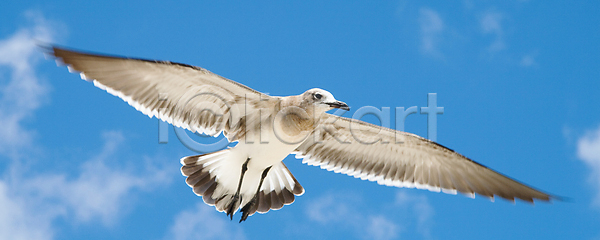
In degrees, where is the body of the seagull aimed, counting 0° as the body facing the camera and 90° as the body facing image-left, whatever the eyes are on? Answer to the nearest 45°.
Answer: approximately 315°
